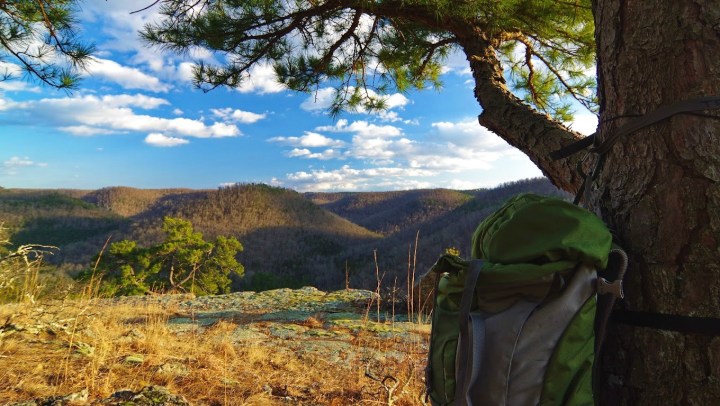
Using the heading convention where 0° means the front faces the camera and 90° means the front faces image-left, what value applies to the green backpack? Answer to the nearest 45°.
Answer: approximately 45°

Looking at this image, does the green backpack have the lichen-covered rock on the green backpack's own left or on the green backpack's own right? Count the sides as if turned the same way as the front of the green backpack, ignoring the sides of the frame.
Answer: on the green backpack's own right

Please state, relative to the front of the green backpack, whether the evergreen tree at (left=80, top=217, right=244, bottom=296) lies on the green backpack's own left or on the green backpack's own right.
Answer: on the green backpack's own right

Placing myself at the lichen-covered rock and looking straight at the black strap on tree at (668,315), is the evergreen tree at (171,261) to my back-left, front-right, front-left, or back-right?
back-left
